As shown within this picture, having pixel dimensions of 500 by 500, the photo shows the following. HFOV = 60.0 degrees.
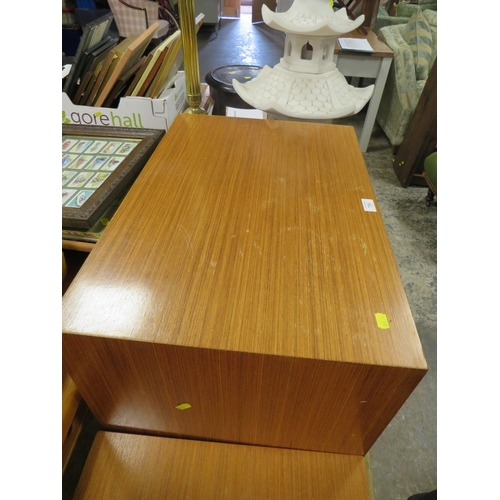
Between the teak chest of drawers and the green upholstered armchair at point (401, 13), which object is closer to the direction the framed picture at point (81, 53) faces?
the teak chest of drawers

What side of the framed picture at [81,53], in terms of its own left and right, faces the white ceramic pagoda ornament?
front

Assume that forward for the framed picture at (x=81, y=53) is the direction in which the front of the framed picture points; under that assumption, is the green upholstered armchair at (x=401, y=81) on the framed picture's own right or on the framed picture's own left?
on the framed picture's own left

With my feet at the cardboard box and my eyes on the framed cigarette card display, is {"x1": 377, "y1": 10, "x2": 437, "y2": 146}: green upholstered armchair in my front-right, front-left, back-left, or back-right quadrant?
back-left

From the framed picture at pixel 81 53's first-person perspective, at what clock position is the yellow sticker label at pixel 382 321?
The yellow sticker label is roughly at 1 o'clock from the framed picture.

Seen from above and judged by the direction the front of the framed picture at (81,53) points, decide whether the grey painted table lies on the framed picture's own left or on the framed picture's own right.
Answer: on the framed picture's own left

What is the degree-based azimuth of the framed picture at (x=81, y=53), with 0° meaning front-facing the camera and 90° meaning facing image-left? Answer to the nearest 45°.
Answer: approximately 315°
